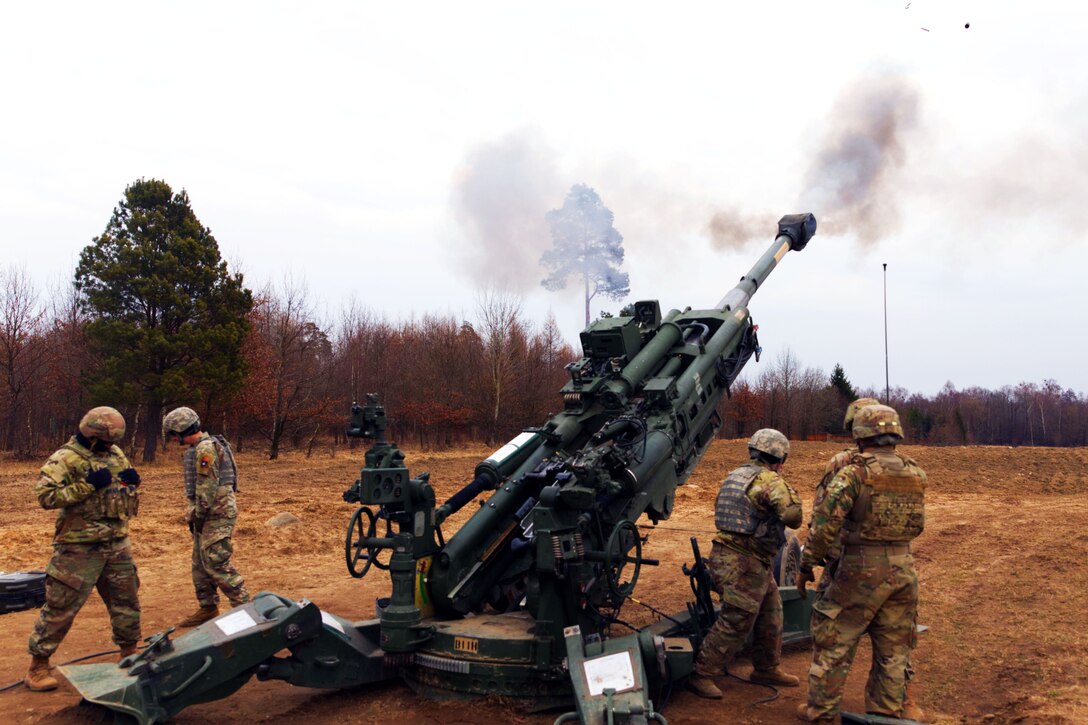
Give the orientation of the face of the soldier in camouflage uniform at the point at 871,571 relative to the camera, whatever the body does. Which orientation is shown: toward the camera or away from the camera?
away from the camera

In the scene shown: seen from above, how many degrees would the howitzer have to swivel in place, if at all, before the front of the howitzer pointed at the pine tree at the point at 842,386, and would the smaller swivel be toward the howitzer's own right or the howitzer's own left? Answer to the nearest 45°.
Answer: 0° — it already faces it

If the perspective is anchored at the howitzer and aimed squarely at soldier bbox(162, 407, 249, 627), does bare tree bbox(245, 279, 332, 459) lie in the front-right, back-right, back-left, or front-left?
front-right

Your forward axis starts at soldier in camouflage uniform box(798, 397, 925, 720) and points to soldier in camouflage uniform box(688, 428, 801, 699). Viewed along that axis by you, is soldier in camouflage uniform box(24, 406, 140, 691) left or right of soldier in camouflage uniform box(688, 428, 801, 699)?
left

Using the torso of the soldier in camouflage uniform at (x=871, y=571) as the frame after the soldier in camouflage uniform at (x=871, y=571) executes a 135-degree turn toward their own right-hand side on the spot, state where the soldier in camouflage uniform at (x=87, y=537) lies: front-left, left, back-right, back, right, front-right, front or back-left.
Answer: back

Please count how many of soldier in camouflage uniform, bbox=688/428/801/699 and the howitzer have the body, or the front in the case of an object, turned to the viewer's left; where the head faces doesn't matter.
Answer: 0

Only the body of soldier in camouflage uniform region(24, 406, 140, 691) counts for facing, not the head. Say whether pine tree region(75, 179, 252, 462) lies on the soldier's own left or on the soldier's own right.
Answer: on the soldier's own left

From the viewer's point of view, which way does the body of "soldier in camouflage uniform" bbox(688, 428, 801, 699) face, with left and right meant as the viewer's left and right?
facing away from the viewer and to the right of the viewer

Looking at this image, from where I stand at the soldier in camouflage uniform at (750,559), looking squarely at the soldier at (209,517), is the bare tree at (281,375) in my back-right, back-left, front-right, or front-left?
front-right
